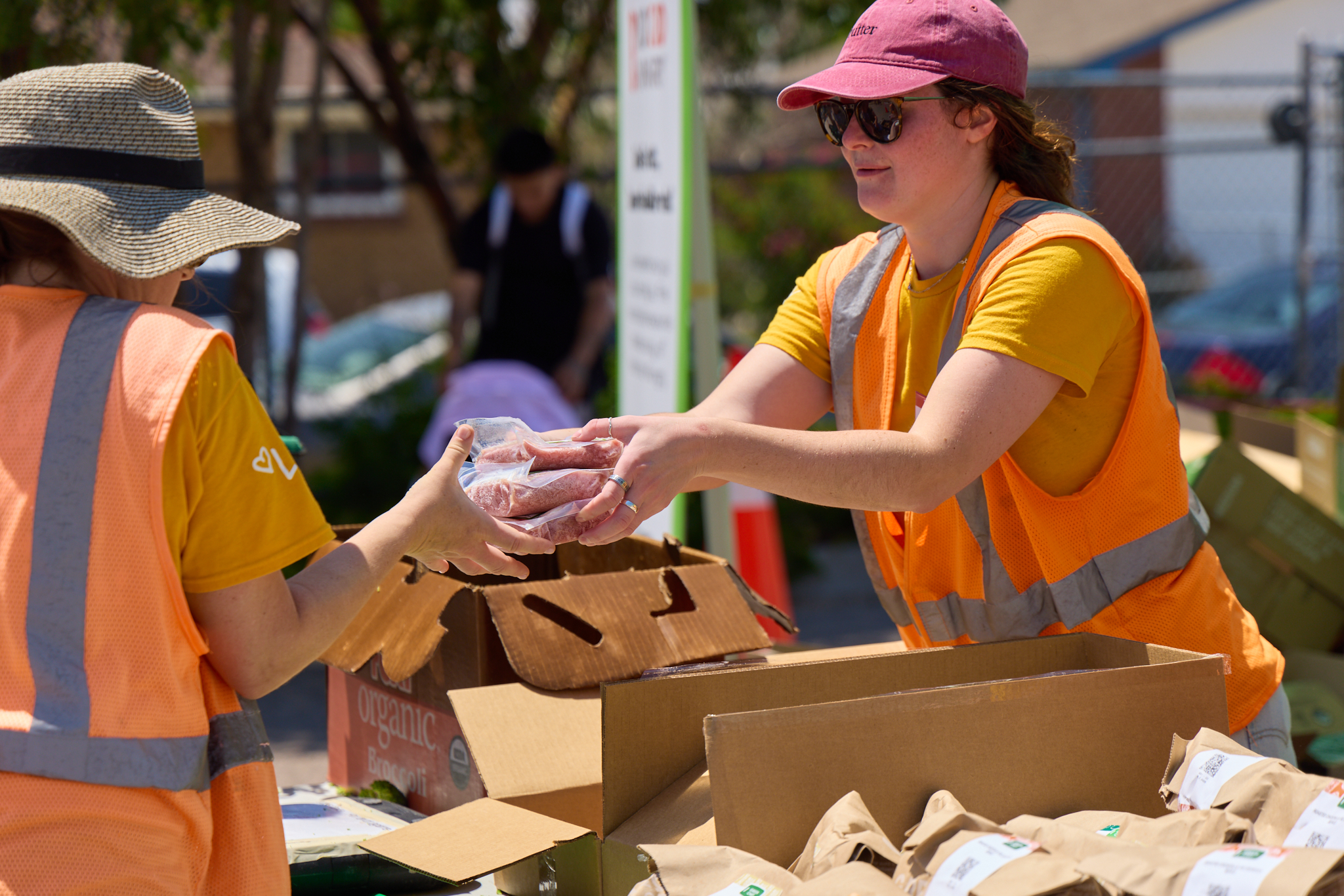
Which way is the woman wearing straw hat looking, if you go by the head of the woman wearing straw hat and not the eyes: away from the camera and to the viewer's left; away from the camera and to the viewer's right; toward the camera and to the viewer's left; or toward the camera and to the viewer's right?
away from the camera and to the viewer's right

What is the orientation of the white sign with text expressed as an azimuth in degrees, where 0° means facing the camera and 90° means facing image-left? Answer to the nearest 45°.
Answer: approximately 45°

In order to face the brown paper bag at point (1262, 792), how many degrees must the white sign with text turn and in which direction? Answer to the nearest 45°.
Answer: approximately 45° to its left

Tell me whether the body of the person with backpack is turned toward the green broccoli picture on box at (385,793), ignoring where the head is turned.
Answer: yes

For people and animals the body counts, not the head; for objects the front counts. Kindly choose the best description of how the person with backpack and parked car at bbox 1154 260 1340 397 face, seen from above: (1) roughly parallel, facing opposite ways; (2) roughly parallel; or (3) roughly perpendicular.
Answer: roughly perpendicular

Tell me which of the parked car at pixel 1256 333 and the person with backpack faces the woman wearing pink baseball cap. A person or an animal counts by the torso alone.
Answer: the person with backpack

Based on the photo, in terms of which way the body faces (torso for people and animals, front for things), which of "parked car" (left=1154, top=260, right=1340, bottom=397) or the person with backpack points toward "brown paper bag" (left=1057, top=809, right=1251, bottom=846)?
the person with backpack

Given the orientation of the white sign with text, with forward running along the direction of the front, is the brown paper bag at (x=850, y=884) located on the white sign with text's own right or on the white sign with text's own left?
on the white sign with text's own left
